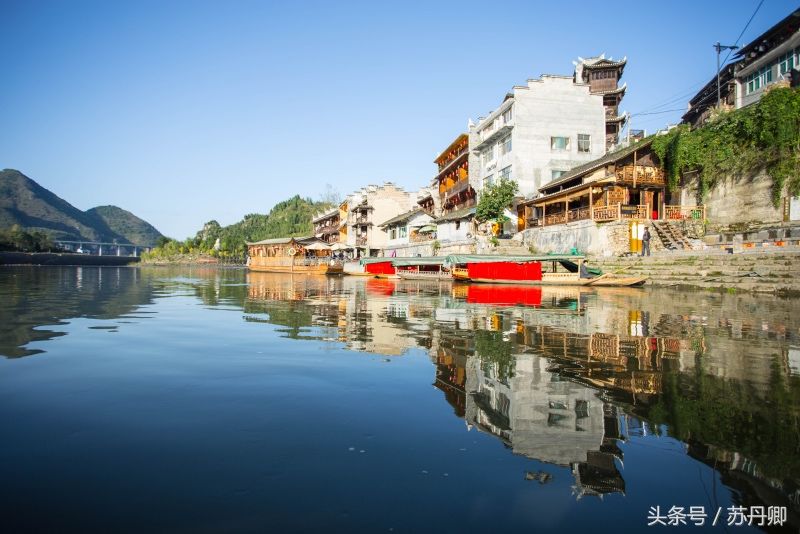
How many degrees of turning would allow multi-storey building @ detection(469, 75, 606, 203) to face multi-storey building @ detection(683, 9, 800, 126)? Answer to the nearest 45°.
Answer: approximately 135° to its left

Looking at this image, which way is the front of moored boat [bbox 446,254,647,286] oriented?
to the viewer's right

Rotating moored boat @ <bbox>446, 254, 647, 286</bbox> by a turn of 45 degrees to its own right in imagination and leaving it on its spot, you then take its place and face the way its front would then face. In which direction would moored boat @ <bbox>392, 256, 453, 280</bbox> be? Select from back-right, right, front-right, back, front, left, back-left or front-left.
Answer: back

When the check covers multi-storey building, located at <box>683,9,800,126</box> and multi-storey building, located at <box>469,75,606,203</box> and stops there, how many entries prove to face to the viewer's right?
0

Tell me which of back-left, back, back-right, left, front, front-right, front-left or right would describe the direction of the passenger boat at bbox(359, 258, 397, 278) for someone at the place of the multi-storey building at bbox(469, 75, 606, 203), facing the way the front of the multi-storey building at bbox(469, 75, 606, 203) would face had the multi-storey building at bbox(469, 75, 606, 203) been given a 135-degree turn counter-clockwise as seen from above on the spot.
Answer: back

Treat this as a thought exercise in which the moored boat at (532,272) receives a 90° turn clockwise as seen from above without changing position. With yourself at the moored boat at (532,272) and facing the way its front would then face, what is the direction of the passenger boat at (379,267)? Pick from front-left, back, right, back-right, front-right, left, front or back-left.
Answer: back-right

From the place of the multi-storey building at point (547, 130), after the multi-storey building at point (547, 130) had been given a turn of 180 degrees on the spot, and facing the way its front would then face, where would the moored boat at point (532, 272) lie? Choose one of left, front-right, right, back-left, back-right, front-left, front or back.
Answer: back-right

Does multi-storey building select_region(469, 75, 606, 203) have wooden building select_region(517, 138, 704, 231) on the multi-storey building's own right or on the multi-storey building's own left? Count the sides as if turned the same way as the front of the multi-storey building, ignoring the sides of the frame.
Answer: on the multi-storey building's own left

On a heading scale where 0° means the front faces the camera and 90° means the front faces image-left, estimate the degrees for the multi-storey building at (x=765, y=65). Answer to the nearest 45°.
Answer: approximately 45°

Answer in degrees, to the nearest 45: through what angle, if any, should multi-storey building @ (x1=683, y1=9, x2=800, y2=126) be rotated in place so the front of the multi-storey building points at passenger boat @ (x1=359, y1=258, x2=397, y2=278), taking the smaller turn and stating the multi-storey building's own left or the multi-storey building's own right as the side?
approximately 45° to the multi-storey building's own right

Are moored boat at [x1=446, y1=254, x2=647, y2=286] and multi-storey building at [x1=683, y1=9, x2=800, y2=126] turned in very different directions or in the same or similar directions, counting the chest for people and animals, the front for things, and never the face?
very different directions

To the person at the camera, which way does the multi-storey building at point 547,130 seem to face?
facing the viewer and to the left of the viewer
